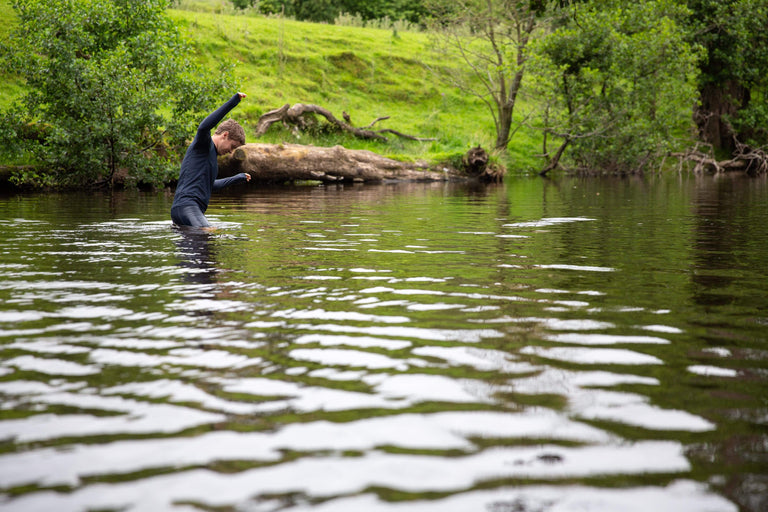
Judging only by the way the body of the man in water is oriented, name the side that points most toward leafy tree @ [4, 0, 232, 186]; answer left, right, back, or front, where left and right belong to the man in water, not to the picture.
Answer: left

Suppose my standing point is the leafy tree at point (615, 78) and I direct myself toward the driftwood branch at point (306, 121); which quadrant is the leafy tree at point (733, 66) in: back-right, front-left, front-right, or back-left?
back-right

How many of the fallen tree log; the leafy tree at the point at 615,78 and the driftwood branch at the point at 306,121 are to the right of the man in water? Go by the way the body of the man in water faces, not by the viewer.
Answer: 0

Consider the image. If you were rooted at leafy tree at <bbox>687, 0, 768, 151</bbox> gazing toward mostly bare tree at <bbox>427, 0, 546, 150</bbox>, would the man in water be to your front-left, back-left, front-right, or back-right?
front-left

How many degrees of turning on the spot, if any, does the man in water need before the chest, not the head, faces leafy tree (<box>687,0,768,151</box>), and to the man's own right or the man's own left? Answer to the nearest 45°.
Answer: approximately 45° to the man's own left

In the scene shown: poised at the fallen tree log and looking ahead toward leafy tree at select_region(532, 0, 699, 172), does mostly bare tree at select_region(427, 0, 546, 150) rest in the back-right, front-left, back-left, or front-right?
front-left

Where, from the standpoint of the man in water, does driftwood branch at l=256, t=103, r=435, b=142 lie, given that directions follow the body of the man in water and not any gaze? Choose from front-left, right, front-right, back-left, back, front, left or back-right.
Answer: left

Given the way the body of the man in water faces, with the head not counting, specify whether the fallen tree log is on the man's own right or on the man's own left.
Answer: on the man's own left

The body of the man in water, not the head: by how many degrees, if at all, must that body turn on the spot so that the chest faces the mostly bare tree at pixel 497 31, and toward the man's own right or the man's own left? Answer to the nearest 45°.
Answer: approximately 45° to the man's own left

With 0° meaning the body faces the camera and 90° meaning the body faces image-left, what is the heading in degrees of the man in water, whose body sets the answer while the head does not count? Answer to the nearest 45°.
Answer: approximately 270°

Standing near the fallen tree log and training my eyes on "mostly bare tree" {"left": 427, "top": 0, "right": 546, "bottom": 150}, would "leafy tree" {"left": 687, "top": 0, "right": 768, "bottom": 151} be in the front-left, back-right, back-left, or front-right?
front-right

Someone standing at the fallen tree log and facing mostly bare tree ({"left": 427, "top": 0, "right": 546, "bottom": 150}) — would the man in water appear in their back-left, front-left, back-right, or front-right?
back-right

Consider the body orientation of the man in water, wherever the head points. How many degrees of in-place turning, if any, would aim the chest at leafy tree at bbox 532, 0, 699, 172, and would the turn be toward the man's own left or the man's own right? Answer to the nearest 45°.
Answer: approximately 45° to the man's own left

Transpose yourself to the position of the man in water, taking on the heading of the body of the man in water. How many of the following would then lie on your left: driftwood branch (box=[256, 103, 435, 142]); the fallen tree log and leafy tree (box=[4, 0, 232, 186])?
3
